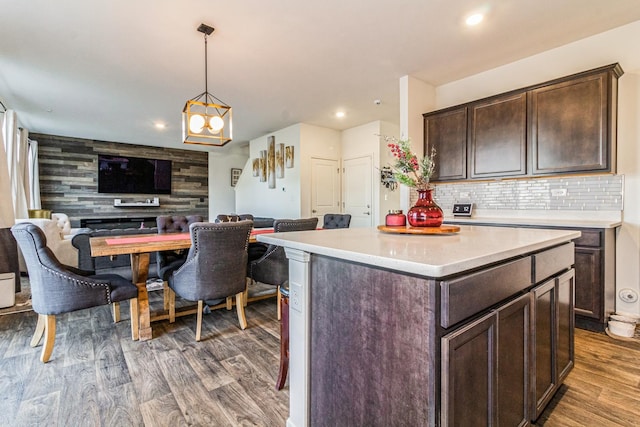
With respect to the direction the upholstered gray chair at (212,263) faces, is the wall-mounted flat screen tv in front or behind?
in front

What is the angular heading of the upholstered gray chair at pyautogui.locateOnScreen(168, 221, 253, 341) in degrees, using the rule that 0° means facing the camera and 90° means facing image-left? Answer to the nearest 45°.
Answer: approximately 135°

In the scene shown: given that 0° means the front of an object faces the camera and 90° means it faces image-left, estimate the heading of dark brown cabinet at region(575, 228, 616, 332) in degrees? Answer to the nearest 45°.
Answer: approximately 45°

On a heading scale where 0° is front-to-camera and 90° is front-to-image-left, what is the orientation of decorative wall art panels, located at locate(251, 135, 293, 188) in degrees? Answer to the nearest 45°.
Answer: approximately 45°

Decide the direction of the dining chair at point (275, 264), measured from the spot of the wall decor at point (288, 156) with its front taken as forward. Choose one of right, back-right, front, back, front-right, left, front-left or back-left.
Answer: front-left
